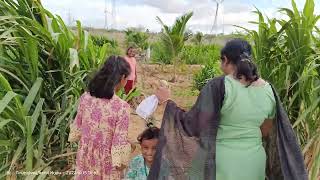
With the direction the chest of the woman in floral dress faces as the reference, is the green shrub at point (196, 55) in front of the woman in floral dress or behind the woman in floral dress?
in front

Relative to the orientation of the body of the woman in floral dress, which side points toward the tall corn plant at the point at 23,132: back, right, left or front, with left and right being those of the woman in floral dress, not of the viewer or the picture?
left

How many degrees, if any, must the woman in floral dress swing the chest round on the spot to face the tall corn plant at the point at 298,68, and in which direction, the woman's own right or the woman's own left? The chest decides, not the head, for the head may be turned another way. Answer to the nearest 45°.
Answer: approximately 45° to the woman's own right

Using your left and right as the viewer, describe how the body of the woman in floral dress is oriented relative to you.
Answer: facing away from the viewer and to the right of the viewer

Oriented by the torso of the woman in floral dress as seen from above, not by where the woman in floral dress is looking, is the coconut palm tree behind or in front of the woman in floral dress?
in front

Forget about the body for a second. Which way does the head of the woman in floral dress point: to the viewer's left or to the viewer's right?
to the viewer's right

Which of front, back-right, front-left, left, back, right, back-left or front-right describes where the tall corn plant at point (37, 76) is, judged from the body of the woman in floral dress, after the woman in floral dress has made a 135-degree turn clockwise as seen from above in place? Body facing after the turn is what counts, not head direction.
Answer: back-right
